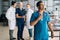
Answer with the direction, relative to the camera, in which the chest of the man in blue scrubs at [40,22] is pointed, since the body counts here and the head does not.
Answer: toward the camera
